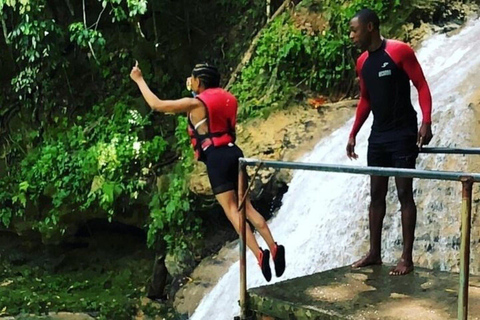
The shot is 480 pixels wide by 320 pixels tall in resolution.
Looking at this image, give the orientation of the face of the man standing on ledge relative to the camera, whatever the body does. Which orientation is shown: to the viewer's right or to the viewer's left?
to the viewer's left

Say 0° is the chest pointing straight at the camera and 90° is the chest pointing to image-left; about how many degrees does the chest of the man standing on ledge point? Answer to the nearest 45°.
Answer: approximately 45°
